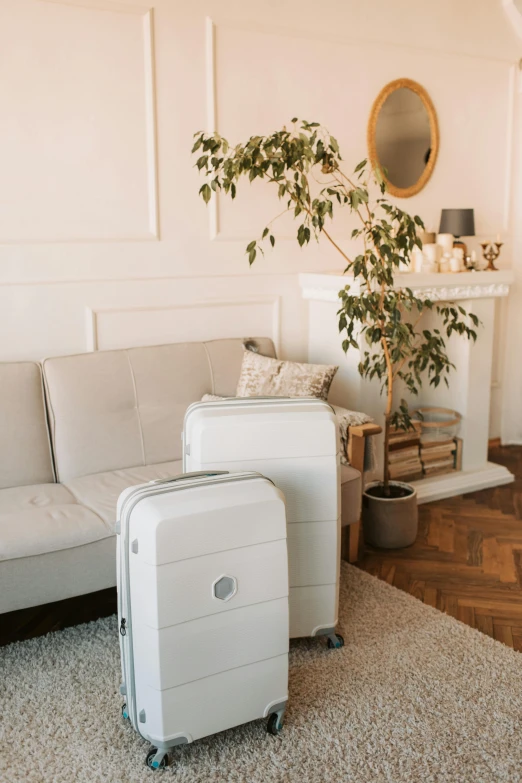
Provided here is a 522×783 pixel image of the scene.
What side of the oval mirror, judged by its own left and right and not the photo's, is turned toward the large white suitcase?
front

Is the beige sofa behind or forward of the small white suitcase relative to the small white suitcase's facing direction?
behind

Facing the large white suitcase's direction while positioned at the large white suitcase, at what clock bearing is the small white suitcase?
The small white suitcase is roughly at 1 o'clock from the large white suitcase.

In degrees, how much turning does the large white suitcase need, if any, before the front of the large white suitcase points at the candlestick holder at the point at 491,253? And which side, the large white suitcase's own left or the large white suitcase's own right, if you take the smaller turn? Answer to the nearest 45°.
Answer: approximately 135° to the large white suitcase's own left

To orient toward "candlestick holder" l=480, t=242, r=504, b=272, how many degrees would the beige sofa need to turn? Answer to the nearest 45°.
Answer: approximately 90° to its left

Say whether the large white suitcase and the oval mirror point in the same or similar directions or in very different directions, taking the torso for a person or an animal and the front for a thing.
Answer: same or similar directions

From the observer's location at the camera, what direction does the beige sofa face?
facing the viewer and to the right of the viewer

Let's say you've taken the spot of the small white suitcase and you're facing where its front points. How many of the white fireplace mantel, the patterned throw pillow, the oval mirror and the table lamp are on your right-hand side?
0

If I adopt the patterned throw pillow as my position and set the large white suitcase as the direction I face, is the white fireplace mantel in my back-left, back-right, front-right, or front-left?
back-left

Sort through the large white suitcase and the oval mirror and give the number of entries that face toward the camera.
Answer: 2

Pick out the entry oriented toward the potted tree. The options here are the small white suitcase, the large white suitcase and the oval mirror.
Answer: the oval mirror

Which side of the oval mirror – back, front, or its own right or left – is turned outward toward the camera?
front

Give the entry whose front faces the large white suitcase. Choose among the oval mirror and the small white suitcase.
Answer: the oval mirror

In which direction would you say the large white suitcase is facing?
toward the camera

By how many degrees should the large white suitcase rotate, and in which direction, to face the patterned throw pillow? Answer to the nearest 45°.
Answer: approximately 180°
